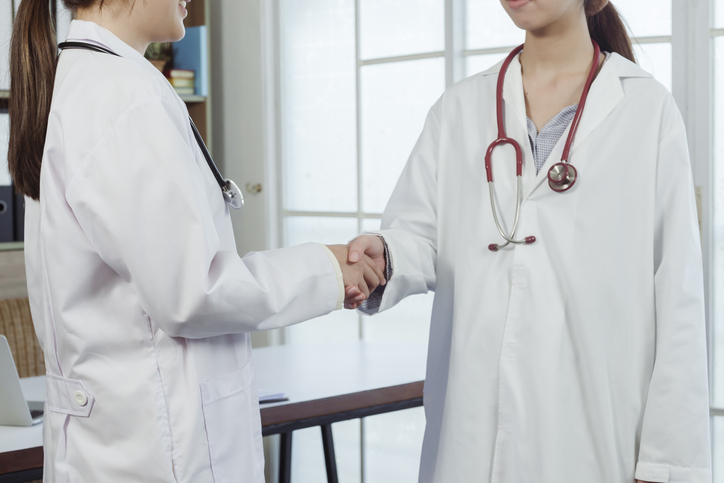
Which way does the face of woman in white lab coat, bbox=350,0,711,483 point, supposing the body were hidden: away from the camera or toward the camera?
toward the camera

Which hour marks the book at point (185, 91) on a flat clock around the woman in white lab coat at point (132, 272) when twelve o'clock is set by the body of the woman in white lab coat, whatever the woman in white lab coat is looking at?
The book is roughly at 9 o'clock from the woman in white lab coat.

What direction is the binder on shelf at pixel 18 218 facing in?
toward the camera

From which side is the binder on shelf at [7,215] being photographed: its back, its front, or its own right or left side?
front

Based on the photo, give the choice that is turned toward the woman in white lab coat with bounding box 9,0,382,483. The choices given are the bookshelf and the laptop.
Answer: the bookshelf

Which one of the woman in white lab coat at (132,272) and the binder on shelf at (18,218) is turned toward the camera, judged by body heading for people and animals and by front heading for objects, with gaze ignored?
the binder on shelf

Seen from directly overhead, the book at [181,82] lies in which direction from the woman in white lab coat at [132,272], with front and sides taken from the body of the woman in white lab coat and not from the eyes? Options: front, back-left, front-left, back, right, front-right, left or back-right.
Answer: left

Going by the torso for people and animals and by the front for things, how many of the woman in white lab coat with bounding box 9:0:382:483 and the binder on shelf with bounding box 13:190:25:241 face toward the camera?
1

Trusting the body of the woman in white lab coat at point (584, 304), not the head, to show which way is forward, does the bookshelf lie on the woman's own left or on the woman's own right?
on the woman's own right

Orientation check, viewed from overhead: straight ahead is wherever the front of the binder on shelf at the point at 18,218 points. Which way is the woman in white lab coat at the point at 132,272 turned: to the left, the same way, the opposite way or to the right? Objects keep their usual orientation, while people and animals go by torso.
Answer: to the left

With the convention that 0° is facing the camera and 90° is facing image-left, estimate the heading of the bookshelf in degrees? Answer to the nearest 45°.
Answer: approximately 0°

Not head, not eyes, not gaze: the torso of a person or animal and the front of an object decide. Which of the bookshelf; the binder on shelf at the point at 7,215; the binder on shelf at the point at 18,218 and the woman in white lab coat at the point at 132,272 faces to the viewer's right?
the woman in white lab coat

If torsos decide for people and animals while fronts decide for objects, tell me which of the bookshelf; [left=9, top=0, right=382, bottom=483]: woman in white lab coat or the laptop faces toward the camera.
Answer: the bookshelf

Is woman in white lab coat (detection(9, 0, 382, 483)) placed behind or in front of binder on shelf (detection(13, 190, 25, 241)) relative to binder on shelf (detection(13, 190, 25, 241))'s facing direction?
in front

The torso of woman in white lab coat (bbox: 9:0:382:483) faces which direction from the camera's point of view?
to the viewer's right

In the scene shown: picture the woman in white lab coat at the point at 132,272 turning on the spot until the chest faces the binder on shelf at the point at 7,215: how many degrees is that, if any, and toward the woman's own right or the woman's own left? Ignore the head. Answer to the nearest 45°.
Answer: approximately 90° to the woman's own left

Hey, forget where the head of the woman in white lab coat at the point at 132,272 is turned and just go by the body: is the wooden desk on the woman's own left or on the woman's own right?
on the woman's own left

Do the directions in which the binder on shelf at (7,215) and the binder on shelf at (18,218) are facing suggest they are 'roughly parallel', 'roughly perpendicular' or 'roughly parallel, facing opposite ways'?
roughly parallel

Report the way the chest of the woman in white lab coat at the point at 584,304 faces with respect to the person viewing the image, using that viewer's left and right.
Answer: facing the viewer and to the left of the viewer
